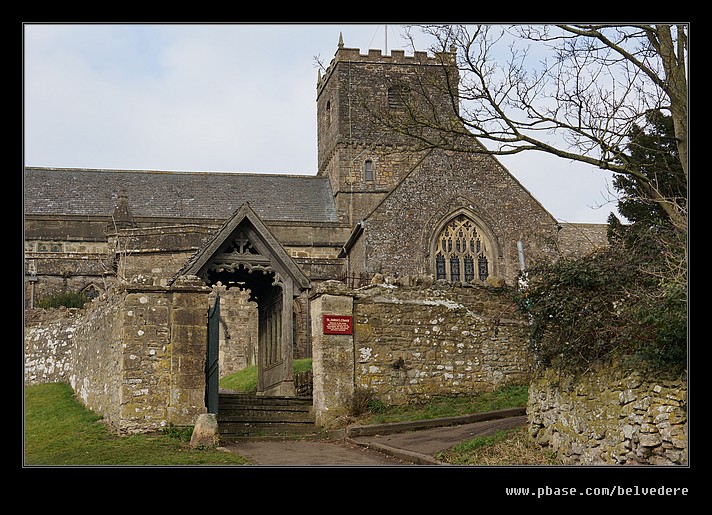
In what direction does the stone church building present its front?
toward the camera

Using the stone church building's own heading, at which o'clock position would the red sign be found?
The red sign is roughly at 12 o'clock from the stone church building.

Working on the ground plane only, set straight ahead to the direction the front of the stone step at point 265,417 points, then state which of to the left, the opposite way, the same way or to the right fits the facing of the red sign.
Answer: the same way

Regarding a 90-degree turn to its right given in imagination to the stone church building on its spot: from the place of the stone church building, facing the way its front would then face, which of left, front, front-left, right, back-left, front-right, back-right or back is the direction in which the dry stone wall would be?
left

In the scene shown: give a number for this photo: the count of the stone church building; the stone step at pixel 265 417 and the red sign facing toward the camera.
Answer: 3

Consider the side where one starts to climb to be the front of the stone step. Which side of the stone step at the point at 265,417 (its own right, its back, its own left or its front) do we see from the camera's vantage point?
front

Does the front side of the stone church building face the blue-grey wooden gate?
yes

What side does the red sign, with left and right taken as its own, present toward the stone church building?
back

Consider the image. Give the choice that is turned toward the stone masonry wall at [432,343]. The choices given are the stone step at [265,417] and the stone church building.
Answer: the stone church building

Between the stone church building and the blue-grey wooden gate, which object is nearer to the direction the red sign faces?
the blue-grey wooden gate

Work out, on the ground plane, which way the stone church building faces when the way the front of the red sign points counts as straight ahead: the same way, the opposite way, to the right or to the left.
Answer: the same way

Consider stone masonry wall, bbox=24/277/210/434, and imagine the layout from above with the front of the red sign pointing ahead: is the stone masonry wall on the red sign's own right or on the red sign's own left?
on the red sign's own right

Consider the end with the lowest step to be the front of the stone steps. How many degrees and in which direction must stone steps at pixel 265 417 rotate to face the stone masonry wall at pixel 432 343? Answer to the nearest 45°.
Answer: approximately 90° to its left
